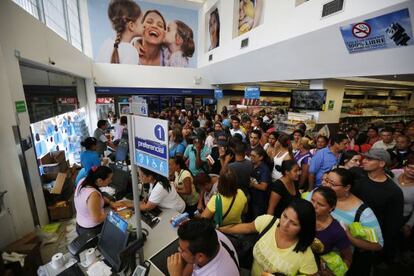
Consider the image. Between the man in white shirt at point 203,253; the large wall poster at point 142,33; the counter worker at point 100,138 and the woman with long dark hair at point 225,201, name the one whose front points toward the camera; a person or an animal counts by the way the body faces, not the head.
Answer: the large wall poster

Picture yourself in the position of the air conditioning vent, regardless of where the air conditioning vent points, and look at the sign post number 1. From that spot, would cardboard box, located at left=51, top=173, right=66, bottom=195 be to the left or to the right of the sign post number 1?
right

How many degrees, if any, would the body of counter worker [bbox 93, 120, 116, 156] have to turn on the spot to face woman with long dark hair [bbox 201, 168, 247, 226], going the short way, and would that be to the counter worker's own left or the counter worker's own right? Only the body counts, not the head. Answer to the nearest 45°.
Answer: approximately 90° to the counter worker's own right

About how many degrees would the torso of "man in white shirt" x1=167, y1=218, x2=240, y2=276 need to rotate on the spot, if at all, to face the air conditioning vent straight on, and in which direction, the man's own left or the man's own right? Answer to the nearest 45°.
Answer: approximately 135° to the man's own right

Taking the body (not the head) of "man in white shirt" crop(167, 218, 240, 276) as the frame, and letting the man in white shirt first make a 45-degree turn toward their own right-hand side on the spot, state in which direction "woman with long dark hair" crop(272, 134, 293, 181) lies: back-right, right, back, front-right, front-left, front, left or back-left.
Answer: right

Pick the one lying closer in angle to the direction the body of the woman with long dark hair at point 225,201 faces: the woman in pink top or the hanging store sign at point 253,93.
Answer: the hanging store sign

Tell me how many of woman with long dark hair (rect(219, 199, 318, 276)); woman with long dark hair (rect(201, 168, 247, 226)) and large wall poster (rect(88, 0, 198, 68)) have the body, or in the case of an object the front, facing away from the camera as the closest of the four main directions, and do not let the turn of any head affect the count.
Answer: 1

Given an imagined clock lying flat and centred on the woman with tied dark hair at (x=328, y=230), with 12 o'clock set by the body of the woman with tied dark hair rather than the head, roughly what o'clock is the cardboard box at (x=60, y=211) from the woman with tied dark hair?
The cardboard box is roughly at 1 o'clock from the woman with tied dark hair.

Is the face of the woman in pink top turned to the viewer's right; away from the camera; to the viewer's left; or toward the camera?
to the viewer's right

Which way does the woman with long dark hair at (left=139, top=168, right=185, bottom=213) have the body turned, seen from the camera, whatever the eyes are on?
to the viewer's left

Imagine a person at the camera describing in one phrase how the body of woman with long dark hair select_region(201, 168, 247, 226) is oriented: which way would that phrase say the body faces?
away from the camera

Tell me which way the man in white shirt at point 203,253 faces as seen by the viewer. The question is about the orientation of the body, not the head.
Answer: to the viewer's left

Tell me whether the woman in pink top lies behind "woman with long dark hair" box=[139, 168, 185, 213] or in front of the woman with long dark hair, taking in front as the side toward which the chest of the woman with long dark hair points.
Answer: in front
